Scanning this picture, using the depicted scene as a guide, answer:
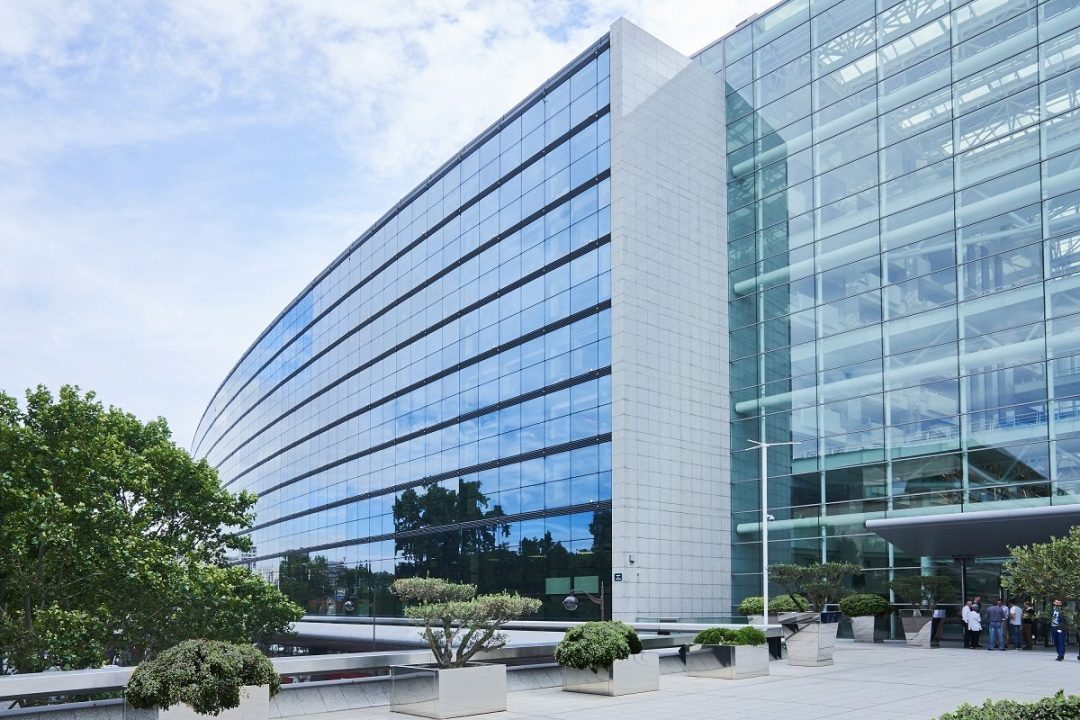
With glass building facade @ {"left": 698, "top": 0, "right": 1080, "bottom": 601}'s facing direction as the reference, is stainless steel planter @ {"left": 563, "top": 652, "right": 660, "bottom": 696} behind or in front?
in front

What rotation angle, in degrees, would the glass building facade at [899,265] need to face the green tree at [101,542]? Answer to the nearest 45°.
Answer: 0° — it already faces it

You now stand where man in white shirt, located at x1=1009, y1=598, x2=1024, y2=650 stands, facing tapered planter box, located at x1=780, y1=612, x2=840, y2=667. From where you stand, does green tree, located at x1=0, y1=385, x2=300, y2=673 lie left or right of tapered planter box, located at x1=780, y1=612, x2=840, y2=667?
right

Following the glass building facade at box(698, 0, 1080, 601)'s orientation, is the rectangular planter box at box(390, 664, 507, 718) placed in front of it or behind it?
in front

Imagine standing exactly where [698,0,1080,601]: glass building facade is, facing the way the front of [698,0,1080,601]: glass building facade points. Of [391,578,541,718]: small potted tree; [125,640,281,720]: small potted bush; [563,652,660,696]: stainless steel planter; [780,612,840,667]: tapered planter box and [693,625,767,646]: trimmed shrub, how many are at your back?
0

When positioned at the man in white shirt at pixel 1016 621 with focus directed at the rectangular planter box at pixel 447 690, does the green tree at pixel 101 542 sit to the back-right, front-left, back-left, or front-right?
front-right

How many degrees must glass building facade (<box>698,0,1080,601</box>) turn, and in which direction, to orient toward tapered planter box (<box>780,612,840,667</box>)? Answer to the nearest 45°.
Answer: approximately 45° to its left

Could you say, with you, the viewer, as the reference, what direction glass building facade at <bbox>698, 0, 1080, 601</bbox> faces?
facing the viewer and to the left of the viewer
